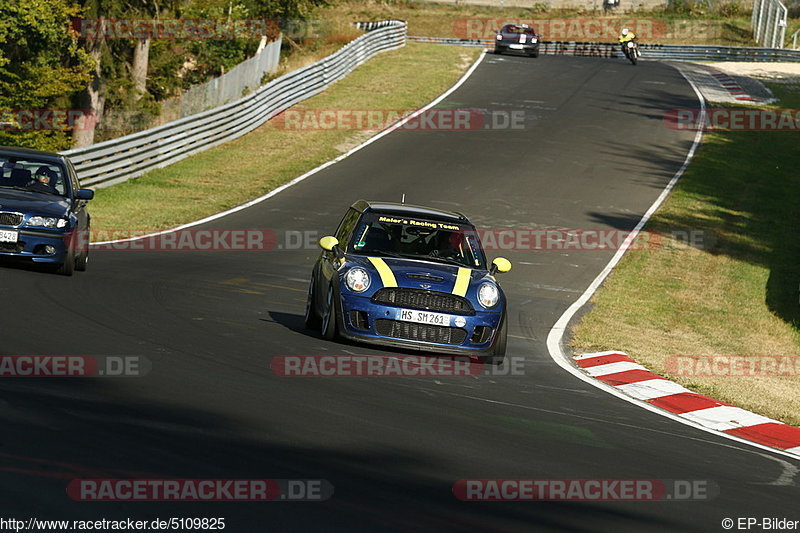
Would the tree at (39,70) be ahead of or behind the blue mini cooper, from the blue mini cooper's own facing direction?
behind

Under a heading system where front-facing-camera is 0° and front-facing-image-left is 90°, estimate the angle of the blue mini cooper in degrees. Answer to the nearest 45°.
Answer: approximately 0°

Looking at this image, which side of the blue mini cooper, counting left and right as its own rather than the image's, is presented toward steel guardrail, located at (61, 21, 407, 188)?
back

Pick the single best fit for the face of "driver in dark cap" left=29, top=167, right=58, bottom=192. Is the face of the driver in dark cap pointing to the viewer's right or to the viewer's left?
to the viewer's left

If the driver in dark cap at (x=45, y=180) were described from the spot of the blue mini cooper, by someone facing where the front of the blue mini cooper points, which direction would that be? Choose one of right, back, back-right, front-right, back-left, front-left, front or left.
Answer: back-right

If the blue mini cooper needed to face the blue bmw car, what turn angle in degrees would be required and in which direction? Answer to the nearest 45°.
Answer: approximately 135° to its right
